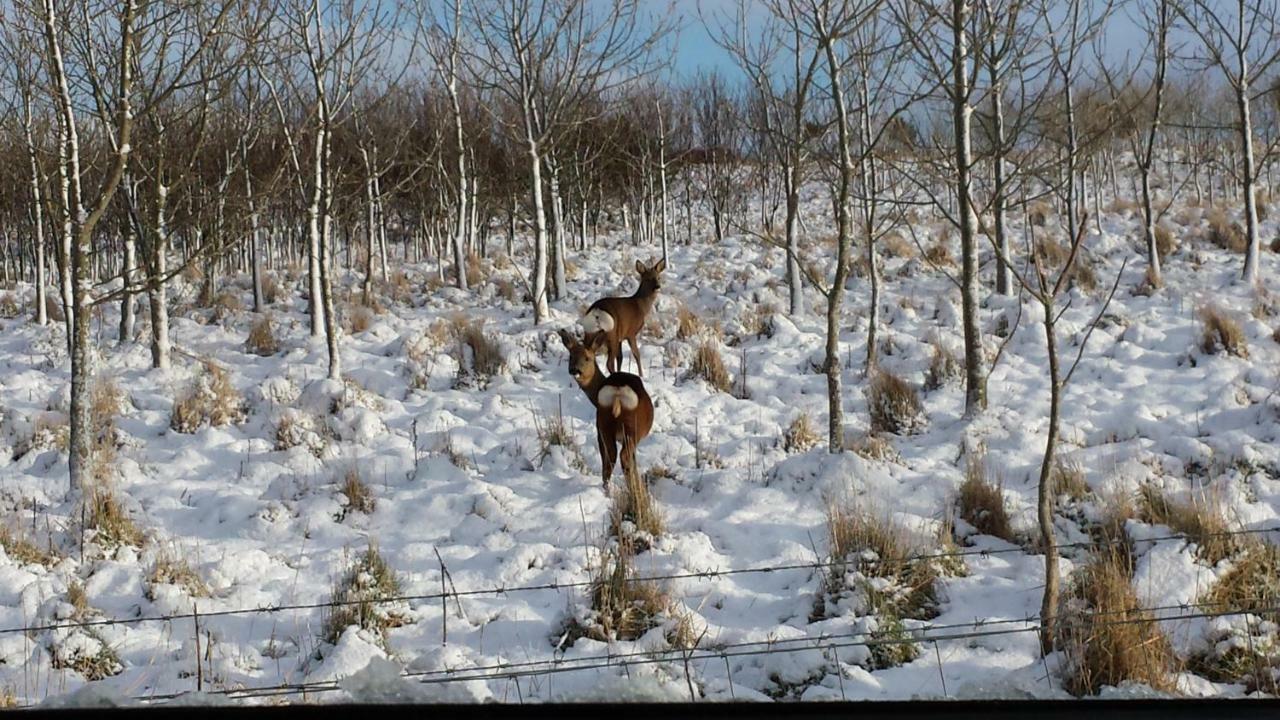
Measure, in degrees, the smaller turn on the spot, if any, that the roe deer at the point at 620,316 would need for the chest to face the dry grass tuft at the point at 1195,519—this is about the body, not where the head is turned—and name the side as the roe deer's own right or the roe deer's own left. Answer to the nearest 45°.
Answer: approximately 90° to the roe deer's own right

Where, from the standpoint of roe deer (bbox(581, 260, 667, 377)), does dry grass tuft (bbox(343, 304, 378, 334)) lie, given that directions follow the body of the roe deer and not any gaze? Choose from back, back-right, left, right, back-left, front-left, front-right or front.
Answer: left

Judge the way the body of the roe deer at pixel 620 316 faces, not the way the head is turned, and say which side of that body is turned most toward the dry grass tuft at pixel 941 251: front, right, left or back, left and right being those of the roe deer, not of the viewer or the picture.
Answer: front

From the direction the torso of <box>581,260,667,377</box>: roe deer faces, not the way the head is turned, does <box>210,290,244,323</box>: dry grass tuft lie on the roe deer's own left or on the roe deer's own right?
on the roe deer's own left

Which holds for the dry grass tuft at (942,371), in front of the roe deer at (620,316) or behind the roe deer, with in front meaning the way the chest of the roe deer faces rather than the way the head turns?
in front

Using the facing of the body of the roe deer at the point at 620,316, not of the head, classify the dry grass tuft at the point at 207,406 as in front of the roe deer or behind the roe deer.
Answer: behind

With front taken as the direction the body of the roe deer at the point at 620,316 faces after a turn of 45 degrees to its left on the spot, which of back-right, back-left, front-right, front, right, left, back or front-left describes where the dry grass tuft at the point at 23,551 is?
back-left

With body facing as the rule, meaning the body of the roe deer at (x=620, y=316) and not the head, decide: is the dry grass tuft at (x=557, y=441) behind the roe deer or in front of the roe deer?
behind

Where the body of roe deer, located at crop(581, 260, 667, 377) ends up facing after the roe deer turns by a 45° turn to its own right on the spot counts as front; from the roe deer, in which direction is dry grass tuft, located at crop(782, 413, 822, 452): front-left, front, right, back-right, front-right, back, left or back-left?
front-right

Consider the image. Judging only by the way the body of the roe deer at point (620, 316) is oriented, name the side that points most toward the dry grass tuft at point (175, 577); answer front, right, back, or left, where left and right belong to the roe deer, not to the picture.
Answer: back

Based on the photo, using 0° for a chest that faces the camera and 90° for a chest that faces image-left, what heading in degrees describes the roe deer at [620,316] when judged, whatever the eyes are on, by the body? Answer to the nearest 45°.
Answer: approximately 225°

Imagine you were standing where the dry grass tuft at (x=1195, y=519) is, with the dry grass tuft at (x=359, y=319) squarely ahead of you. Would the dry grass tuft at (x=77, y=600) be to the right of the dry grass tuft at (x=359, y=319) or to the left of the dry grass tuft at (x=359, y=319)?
left

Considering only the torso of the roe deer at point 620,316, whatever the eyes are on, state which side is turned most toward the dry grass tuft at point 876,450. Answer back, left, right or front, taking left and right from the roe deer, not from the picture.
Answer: right

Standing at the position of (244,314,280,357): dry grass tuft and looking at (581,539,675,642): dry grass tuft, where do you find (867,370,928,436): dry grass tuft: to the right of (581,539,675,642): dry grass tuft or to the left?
left

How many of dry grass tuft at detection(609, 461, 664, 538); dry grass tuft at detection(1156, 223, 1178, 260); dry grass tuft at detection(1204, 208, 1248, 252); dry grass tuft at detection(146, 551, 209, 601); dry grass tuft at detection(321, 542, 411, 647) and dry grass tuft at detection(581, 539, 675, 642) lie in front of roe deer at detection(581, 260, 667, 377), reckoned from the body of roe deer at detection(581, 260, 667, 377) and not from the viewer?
2
